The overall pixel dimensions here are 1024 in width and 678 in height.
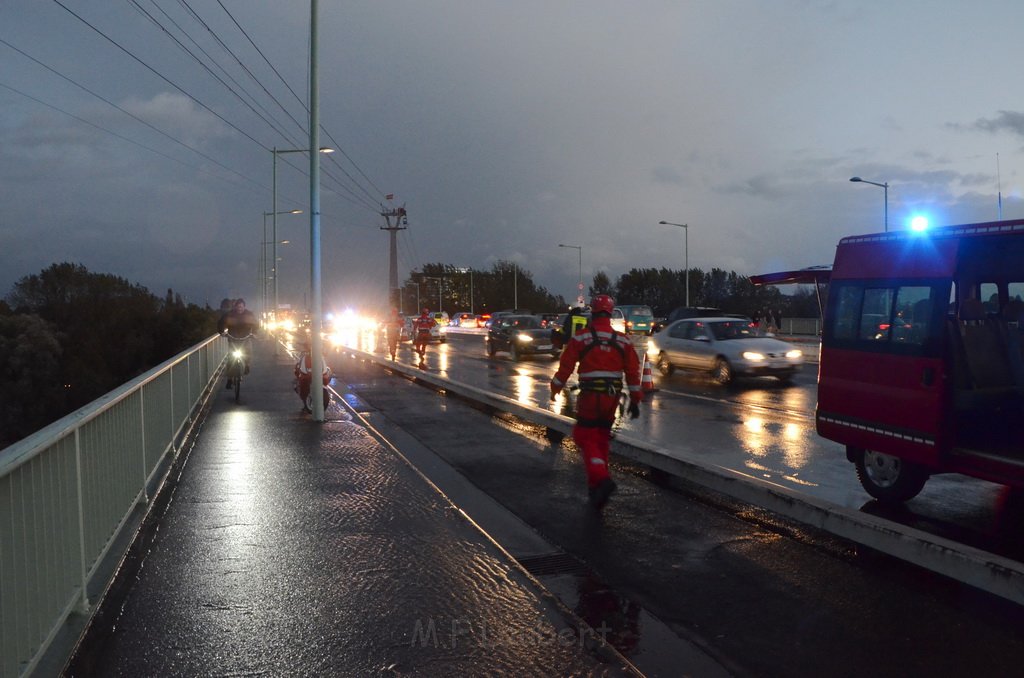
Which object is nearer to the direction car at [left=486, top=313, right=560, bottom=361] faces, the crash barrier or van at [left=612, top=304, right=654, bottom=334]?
the crash barrier

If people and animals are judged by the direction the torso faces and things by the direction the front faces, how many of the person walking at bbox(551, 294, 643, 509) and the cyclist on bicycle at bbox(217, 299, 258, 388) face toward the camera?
1

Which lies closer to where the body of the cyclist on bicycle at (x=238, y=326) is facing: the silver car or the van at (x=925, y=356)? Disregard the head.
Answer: the van

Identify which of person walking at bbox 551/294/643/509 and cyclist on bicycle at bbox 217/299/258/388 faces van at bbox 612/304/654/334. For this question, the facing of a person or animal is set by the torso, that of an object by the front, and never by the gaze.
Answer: the person walking

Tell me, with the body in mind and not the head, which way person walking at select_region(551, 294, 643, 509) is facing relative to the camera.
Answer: away from the camera

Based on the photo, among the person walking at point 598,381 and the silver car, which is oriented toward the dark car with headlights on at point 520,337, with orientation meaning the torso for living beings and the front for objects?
the person walking
